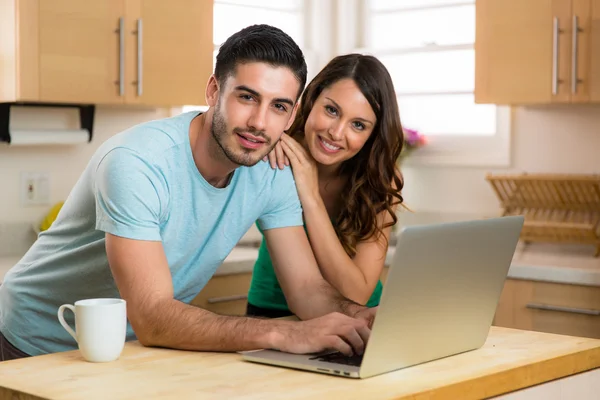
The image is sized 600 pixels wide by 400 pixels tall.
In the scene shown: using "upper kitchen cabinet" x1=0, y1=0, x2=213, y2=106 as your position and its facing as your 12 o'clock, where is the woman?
The woman is roughly at 11 o'clock from the upper kitchen cabinet.

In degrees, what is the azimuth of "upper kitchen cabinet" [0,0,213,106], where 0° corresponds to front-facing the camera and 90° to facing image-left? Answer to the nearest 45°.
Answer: approximately 0°

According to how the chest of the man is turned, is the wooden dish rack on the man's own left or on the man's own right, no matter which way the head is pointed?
on the man's own left

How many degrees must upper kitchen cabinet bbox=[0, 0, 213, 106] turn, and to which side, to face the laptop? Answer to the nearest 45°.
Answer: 0° — it already faces it

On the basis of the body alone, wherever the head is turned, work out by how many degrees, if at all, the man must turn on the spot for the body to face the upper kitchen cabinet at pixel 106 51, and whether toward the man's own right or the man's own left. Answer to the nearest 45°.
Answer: approximately 135° to the man's own left

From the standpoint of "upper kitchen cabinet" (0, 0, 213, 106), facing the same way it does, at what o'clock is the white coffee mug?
The white coffee mug is roughly at 12 o'clock from the upper kitchen cabinet.

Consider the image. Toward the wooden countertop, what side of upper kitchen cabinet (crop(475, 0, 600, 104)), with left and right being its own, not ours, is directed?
front

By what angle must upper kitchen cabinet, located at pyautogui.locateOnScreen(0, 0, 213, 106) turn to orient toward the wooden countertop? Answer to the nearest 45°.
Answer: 0° — it already faces it

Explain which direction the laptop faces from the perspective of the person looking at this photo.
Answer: facing away from the viewer and to the left of the viewer

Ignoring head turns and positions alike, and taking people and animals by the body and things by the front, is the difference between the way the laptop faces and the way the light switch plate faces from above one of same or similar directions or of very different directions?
very different directions

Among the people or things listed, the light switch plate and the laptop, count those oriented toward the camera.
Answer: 1
